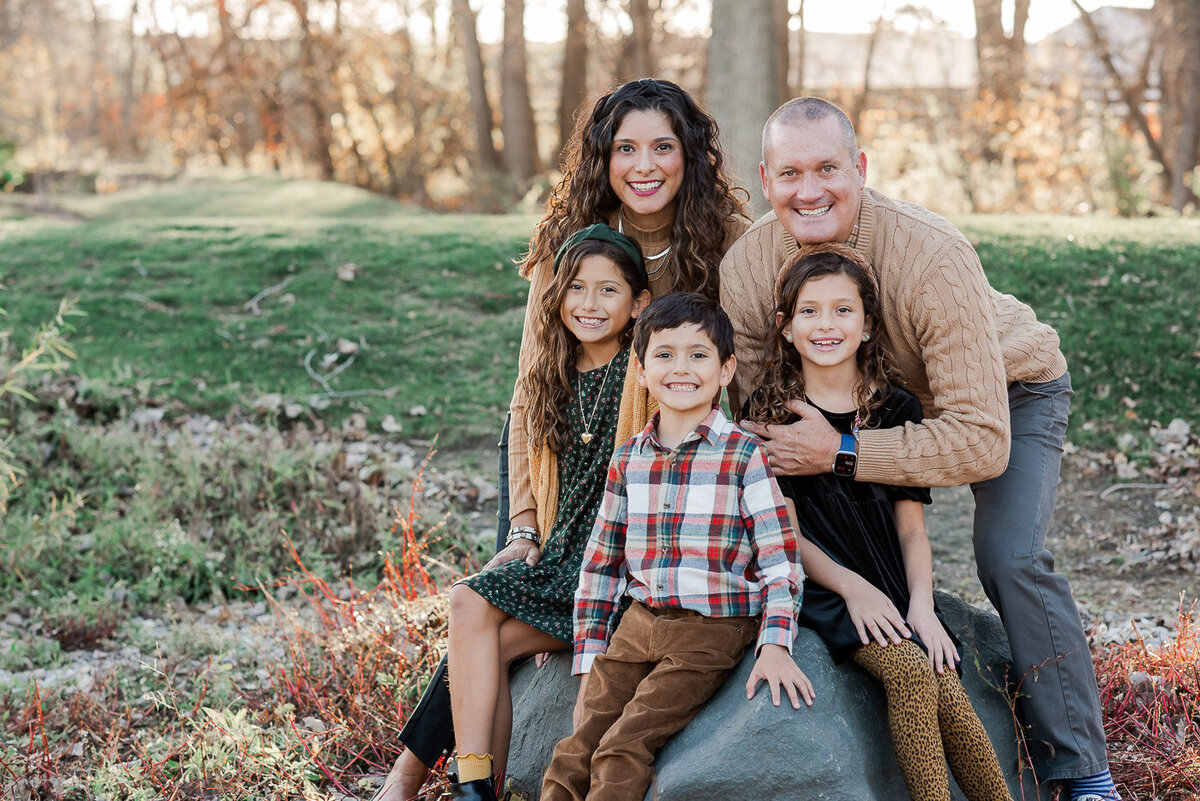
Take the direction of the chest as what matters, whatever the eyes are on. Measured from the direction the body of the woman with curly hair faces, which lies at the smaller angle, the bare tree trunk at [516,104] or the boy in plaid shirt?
the boy in plaid shirt

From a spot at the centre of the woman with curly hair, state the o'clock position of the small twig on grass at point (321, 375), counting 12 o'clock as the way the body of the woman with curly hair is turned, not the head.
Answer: The small twig on grass is roughly at 5 o'clock from the woman with curly hair.

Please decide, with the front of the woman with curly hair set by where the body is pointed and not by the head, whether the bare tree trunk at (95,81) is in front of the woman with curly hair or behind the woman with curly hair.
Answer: behind

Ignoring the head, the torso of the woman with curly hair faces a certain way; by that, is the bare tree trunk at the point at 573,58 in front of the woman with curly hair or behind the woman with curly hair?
behind

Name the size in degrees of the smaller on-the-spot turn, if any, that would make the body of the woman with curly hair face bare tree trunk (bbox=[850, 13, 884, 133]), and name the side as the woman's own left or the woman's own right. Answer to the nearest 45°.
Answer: approximately 180°

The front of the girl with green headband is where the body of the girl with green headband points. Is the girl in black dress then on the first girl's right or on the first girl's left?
on the first girl's left

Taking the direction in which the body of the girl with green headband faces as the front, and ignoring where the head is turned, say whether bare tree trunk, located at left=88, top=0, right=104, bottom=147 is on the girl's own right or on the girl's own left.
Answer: on the girl's own right

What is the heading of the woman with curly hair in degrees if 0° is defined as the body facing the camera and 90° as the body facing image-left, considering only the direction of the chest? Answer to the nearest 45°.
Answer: approximately 0°

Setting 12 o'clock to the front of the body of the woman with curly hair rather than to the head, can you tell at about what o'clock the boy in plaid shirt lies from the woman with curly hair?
The boy in plaid shirt is roughly at 12 o'clock from the woman with curly hair.

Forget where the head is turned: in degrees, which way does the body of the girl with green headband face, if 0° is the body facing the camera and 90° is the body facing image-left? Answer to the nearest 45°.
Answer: approximately 45°

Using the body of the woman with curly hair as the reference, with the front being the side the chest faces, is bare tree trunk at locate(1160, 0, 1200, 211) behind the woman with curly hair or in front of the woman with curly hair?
behind
